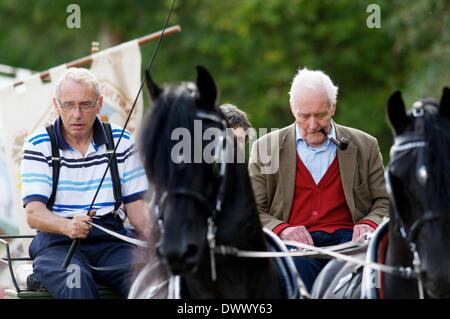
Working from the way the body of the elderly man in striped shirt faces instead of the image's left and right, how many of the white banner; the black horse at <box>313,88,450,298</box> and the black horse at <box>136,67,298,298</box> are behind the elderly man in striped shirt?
1

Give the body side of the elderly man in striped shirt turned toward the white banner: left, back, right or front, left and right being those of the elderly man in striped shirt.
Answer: back

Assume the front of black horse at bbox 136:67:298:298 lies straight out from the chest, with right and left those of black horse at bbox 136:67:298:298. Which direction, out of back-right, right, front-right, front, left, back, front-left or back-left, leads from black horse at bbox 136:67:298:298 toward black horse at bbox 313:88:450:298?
back-left

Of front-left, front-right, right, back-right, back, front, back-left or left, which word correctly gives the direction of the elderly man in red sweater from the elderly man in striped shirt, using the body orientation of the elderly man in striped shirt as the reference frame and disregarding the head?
left

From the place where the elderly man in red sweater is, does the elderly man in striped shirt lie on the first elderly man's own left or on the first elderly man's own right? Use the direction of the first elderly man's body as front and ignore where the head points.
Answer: on the first elderly man's own right

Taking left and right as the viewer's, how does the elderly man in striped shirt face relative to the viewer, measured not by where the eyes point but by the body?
facing the viewer

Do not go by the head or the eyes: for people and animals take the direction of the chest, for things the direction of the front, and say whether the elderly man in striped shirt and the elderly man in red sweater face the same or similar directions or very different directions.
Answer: same or similar directions

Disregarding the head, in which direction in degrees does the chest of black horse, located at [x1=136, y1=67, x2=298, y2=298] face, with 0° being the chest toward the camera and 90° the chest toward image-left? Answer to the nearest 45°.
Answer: approximately 45°

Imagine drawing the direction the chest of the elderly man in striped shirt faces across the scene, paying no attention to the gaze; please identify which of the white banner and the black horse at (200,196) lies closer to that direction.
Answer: the black horse

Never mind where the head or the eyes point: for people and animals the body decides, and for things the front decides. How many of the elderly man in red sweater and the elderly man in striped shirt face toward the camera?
2

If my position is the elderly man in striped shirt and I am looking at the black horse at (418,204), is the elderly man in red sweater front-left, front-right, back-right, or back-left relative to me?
front-left

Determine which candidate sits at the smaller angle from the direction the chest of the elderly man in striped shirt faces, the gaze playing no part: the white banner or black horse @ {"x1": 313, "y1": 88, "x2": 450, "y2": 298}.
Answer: the black horse
